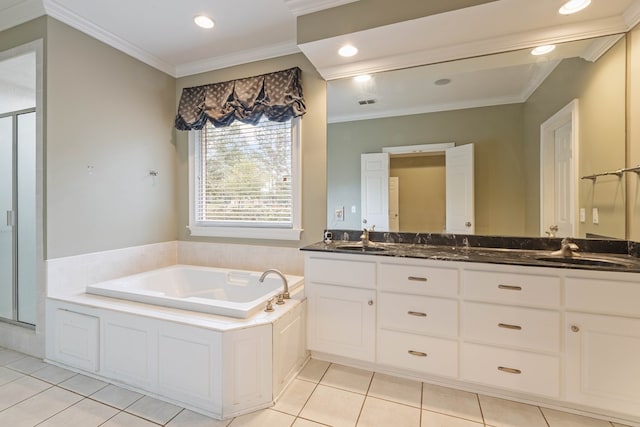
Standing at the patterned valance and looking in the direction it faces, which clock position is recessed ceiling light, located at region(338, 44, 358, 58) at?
The recessed ceiling light is roughly at 9 o'clock from the patterned valance.

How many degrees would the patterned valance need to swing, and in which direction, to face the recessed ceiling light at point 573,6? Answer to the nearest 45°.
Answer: approximately 90° to its left

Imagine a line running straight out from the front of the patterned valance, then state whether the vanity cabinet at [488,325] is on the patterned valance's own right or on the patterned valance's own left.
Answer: on the patterned valance's own left

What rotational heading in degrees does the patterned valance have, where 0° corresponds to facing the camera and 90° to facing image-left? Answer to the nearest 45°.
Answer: approximately 45°

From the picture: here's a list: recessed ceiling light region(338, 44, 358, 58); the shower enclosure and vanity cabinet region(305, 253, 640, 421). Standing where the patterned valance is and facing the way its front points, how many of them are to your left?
2

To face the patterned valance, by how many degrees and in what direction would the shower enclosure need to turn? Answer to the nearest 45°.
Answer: approximately 90° to its left
